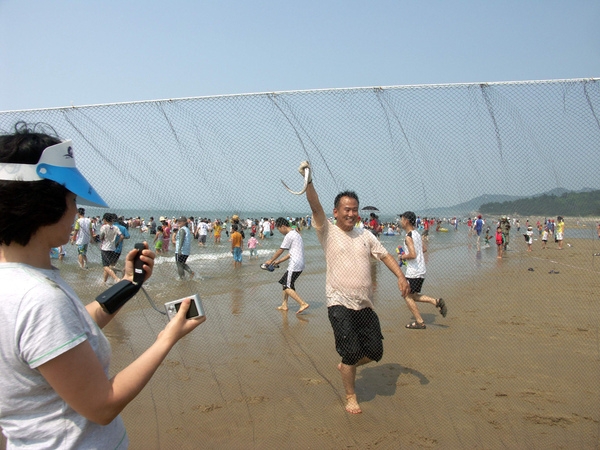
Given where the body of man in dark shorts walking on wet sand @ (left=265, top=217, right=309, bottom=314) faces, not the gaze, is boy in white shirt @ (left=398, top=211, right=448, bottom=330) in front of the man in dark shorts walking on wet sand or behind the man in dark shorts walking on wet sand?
behind

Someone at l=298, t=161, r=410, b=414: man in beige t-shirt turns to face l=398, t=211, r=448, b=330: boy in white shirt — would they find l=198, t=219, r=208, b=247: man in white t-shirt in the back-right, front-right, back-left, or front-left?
front-left

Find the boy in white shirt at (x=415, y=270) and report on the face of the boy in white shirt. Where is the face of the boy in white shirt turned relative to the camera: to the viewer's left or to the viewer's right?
to the viewer's left

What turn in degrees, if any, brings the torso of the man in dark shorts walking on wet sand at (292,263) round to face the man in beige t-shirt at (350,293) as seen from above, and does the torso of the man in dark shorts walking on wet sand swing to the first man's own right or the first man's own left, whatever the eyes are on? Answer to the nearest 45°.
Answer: approximately 90° to the first man's own left

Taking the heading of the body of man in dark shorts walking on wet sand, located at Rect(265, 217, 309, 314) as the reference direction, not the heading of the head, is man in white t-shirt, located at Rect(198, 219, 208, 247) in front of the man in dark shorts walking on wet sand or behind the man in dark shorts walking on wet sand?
in front

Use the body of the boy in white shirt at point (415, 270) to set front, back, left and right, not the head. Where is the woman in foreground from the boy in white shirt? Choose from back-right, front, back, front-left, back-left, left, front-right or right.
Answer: left

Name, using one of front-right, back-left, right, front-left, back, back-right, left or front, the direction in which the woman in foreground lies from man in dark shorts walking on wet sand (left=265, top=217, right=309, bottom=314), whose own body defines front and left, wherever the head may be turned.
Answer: left

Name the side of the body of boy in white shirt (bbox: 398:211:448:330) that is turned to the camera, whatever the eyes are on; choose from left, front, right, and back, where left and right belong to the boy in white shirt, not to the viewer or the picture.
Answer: left

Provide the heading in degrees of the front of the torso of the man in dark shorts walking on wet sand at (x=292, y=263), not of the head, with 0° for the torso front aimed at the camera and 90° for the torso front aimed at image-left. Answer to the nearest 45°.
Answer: approximately 90°
